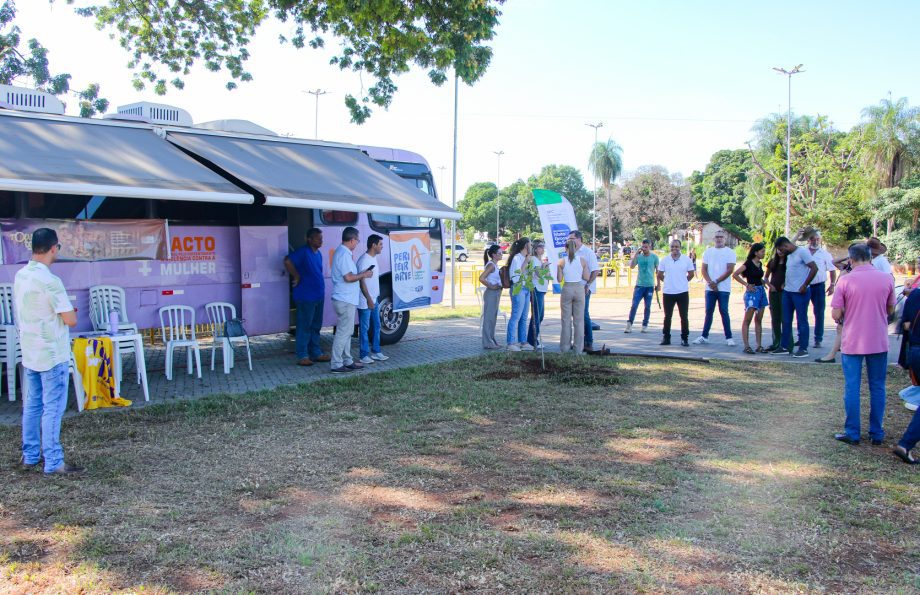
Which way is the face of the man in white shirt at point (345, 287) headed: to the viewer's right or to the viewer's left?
to the viewer's right

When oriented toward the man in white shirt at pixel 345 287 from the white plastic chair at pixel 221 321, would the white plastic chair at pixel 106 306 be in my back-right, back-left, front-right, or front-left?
back-right

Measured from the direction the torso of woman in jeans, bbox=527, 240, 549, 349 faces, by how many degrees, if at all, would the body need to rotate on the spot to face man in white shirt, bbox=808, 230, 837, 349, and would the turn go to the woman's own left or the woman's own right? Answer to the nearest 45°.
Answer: approximately 45° to the woman's own left

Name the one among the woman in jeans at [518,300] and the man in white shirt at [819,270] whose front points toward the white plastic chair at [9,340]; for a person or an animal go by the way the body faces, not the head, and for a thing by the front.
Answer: the man in white shirt

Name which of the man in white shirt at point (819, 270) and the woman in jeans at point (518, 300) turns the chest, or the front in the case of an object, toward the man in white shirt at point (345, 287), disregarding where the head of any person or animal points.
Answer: the man in white shirt at point (819, 270)

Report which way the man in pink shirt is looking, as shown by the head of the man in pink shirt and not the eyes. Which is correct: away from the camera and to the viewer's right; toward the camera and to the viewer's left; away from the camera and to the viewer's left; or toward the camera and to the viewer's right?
away from the camera and to the viewer's left

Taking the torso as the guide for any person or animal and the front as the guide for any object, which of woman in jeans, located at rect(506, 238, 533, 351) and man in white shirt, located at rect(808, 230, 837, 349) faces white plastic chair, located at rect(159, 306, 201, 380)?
the man in white shirt

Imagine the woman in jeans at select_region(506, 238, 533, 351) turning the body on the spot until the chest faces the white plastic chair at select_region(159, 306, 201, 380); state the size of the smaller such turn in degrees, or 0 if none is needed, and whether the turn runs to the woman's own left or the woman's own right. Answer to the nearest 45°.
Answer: approximately 135° to the woman's own right

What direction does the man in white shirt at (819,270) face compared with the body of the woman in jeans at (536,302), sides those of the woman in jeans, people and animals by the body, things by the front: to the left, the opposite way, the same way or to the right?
to the right

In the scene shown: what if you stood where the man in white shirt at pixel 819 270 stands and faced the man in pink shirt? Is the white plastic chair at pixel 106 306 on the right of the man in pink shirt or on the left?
right

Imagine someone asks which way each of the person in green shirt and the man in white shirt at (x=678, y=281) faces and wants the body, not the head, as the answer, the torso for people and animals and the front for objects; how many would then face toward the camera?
2

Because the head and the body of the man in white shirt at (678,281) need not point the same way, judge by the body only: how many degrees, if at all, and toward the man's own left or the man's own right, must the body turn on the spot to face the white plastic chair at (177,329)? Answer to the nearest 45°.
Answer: approximately 45° to the man's own right
